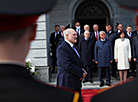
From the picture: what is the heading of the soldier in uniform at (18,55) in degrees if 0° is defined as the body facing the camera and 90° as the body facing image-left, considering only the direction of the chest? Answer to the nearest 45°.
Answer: approximately 180°

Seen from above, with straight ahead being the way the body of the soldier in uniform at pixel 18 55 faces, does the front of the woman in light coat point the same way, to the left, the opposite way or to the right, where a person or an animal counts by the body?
the opposite way

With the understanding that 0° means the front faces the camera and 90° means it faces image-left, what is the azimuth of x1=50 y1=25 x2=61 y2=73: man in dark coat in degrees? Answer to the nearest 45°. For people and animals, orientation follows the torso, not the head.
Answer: approximately 0°

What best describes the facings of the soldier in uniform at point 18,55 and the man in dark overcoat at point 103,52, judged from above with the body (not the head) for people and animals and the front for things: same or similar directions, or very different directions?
very different directions

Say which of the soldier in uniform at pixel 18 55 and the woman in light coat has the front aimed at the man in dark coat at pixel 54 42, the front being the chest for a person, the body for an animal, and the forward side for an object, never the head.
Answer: the soldier in uniform

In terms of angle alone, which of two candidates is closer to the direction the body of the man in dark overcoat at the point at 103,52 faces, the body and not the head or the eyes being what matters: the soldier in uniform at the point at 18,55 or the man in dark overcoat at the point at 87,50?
the soldier in uniform

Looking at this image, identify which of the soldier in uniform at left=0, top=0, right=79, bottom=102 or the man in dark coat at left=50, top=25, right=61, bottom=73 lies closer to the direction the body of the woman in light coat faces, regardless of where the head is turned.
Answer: the soldier in uniform

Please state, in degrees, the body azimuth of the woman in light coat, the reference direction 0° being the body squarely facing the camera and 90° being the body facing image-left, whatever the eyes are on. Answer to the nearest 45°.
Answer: approximately 0°

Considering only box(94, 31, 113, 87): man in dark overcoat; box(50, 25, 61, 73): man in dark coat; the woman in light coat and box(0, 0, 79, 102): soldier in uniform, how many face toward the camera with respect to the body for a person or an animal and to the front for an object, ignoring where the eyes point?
3

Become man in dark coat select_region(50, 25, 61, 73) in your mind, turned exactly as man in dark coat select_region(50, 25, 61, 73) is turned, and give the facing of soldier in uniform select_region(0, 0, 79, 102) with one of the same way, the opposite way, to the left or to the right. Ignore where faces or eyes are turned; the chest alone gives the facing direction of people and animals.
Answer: the opposite way
